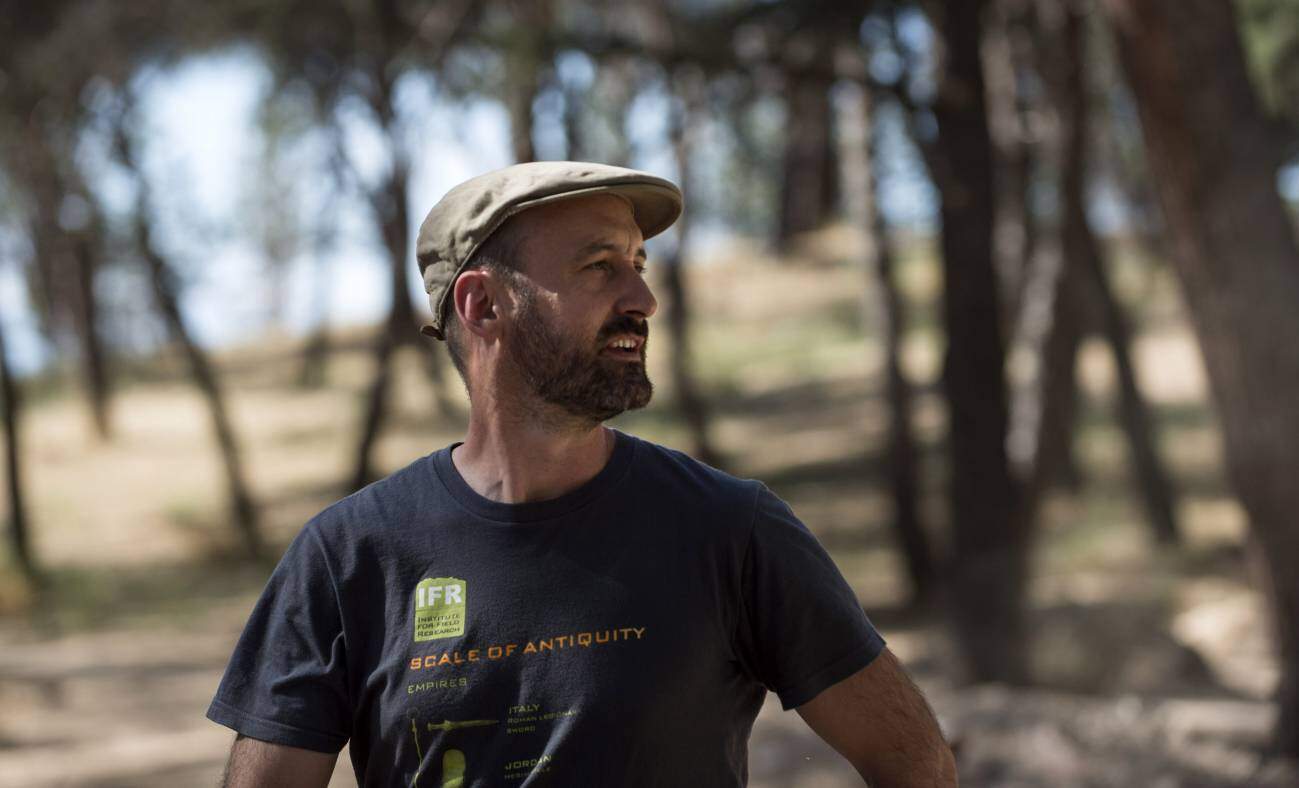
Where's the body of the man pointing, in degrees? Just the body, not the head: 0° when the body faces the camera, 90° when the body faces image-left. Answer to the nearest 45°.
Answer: approximately 0°

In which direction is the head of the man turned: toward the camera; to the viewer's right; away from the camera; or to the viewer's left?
to the viewer's right

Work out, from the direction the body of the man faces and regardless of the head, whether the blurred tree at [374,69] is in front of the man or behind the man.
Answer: behind

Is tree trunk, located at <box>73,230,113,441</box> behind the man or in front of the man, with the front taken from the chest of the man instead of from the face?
behind

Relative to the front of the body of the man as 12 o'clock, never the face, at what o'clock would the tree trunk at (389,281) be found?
The tree trunk is roughly at 6 o'clock from the man.

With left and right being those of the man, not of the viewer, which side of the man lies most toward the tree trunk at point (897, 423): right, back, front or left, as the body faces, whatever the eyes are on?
back

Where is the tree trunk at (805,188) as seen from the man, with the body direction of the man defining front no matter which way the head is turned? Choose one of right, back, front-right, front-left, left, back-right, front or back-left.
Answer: back

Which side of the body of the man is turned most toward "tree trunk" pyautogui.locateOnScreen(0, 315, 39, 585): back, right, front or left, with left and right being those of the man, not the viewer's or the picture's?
back

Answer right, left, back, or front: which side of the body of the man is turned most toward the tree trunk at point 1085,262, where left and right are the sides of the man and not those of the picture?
back

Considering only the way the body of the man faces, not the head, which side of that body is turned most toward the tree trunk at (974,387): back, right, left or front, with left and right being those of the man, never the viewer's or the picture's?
back

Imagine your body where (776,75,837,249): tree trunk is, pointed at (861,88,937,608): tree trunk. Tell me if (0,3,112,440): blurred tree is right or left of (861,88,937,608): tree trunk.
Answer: right
